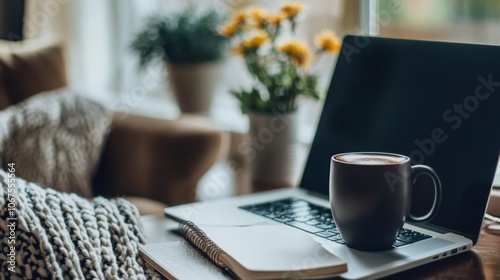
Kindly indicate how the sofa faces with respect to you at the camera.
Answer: facing the viewer and to the right of the viewer

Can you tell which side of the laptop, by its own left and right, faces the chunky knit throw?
front

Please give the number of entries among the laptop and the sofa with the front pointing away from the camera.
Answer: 0

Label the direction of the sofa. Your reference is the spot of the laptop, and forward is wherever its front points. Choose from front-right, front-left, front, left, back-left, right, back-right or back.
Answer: right

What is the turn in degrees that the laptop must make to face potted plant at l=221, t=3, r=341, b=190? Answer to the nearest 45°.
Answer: approximately 90° to its right

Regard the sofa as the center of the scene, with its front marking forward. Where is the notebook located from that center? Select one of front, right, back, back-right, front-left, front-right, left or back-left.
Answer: front-right

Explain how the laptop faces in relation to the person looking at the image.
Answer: facing the viewer and to the left of the viewer
